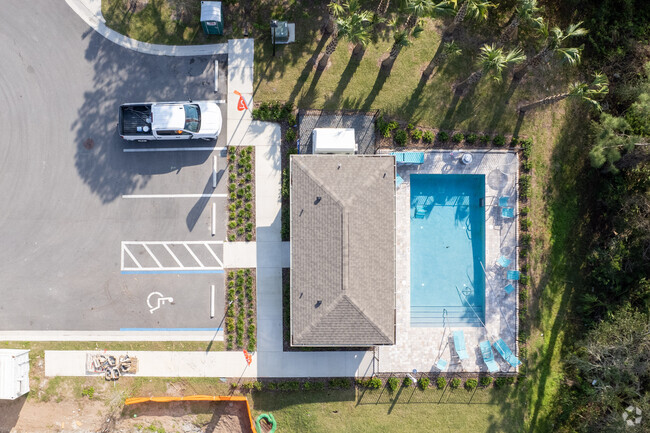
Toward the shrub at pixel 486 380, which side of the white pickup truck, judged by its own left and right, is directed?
front

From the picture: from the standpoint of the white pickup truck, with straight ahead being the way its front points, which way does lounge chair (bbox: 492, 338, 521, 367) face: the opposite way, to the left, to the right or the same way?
to the left

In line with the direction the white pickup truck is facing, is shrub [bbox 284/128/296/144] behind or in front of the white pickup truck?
in front

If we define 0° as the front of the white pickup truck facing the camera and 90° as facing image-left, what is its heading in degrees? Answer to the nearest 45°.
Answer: approximately 270°

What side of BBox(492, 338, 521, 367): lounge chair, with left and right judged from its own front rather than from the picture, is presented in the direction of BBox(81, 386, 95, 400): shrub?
left

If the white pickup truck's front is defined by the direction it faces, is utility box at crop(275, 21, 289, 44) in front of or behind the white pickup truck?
in front

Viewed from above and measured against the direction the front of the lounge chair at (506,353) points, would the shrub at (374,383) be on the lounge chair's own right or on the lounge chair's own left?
on the lounge chair's own left

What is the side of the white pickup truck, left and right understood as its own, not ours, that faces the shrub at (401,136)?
front

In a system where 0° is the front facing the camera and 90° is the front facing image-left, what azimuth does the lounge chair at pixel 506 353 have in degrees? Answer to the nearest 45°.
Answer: approximately 135°

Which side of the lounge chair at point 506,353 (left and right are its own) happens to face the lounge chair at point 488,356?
left

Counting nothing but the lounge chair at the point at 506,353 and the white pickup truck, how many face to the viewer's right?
1
